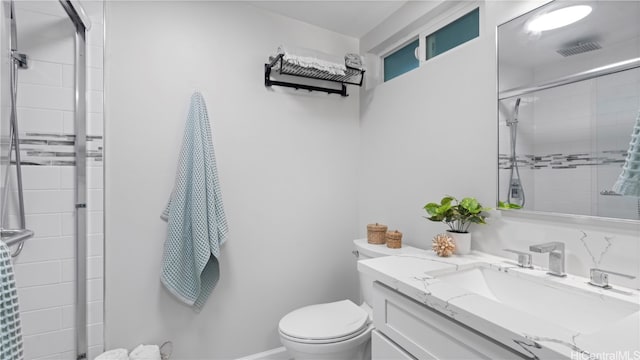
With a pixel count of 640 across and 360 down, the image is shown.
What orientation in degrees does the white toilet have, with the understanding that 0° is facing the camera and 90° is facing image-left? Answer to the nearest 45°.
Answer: approximately 45°

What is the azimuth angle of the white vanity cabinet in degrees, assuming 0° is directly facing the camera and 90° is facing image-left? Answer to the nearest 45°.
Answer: approximately 45°

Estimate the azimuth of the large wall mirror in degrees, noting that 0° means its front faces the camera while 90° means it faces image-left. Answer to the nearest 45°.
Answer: approximately 45°

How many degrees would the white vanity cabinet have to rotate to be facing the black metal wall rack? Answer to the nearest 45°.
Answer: approximately 90° to its right
